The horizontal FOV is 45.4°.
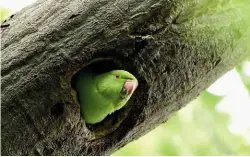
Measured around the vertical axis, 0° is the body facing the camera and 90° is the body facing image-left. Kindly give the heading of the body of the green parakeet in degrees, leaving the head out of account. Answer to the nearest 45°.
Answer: approximately 315°
